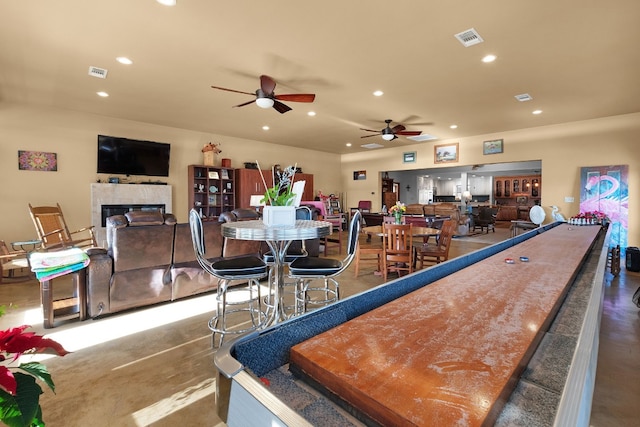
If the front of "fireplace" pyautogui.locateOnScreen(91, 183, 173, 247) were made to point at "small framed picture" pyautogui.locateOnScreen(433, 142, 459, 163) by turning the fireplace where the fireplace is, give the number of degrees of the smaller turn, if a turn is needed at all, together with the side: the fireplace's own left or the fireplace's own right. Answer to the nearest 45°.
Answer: approximately 90° to the fireplace's own left

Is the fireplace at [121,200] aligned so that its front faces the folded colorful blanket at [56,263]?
yes

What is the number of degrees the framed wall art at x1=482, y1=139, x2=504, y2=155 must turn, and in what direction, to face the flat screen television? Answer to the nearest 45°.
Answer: approximately 45° to its right

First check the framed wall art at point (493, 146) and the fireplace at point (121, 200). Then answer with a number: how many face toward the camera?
2

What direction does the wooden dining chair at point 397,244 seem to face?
away from the camera

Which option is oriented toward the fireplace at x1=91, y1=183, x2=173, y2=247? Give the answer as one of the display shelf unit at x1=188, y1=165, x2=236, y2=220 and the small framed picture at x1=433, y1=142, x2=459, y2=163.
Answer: the small framed picture

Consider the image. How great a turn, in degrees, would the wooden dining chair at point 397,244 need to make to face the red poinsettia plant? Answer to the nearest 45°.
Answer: approximately 180°
